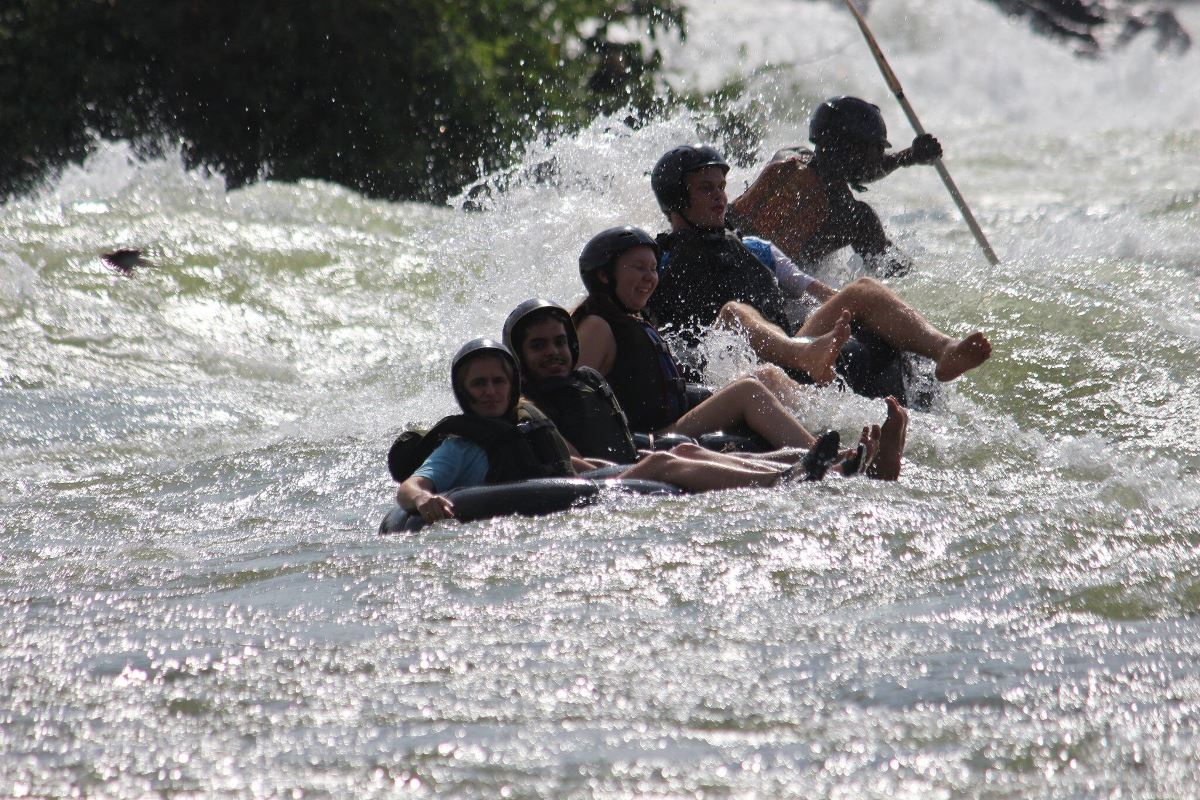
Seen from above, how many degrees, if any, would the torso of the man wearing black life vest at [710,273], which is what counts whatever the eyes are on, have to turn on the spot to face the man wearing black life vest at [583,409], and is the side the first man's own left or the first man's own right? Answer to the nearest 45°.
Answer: approximately 45° to the first man's own right

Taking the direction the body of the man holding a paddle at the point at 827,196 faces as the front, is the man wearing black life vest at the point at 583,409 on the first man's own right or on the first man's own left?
on the first man's own right

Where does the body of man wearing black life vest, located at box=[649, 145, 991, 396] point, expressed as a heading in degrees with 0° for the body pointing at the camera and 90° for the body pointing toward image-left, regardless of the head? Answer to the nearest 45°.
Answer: approximately 315°

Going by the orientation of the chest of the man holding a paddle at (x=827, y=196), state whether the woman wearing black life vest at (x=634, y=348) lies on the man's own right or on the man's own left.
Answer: on the man's own right

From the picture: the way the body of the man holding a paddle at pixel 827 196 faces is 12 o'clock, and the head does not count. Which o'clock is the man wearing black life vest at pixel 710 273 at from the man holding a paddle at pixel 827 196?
the man wearing black life vest at pixel 710 273 is roughly at 4 o'clock from the man holding a paddle at pixel 827 196.

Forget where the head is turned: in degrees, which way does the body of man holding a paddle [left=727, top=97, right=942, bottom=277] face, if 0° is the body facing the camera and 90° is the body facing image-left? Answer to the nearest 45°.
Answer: approximately 270°

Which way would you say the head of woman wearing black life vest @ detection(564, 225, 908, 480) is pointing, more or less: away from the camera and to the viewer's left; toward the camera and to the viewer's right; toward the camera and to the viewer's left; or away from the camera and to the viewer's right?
toward the camera and to the viewer's right

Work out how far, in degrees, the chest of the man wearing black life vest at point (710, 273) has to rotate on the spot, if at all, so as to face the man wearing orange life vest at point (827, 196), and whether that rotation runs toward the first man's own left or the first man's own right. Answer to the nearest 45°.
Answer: approximately 90° to the first man's own left

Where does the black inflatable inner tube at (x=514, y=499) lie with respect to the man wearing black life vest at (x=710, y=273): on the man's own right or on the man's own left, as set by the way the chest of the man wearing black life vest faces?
on the man's own right

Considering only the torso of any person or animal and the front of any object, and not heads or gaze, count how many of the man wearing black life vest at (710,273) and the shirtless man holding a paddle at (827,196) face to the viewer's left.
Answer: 0
